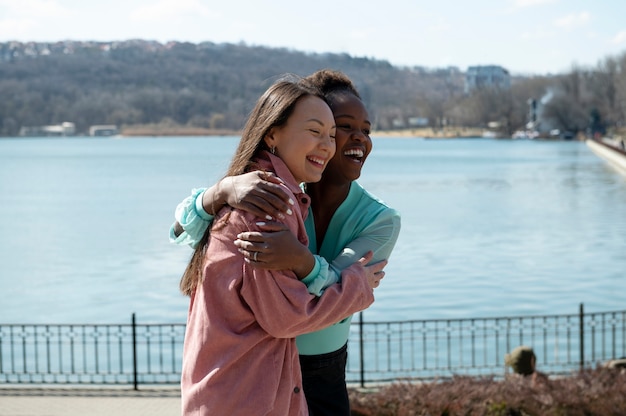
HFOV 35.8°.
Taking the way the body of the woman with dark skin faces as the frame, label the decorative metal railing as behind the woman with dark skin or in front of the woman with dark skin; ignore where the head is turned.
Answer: behind

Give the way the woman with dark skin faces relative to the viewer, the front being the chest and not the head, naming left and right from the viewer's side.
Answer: facing the viewer and to the left of the viewer
